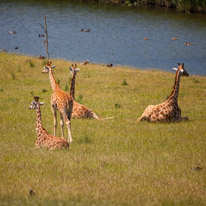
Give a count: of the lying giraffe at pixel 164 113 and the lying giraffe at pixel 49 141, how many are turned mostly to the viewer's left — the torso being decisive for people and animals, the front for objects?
1

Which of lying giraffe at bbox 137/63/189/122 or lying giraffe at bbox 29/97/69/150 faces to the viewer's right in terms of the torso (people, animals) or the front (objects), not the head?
lying giraffe at bbox 137/63/189/122

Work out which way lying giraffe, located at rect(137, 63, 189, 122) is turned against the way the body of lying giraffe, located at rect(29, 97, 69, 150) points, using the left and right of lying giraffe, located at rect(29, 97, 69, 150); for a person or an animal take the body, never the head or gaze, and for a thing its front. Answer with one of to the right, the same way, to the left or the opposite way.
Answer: the opposite way

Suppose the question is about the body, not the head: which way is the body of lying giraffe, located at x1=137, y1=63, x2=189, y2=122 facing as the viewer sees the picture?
to the viewer's right

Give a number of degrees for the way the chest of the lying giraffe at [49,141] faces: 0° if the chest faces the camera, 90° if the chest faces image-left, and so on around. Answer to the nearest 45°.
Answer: approximately 90°

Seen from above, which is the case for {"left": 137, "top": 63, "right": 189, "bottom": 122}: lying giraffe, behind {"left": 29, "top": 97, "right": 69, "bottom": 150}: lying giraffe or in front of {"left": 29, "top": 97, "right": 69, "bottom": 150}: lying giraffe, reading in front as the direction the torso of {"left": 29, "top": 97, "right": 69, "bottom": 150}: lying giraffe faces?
behind

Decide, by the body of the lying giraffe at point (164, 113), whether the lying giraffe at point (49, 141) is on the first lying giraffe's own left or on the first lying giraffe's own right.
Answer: on the first lying giraffe's own right
